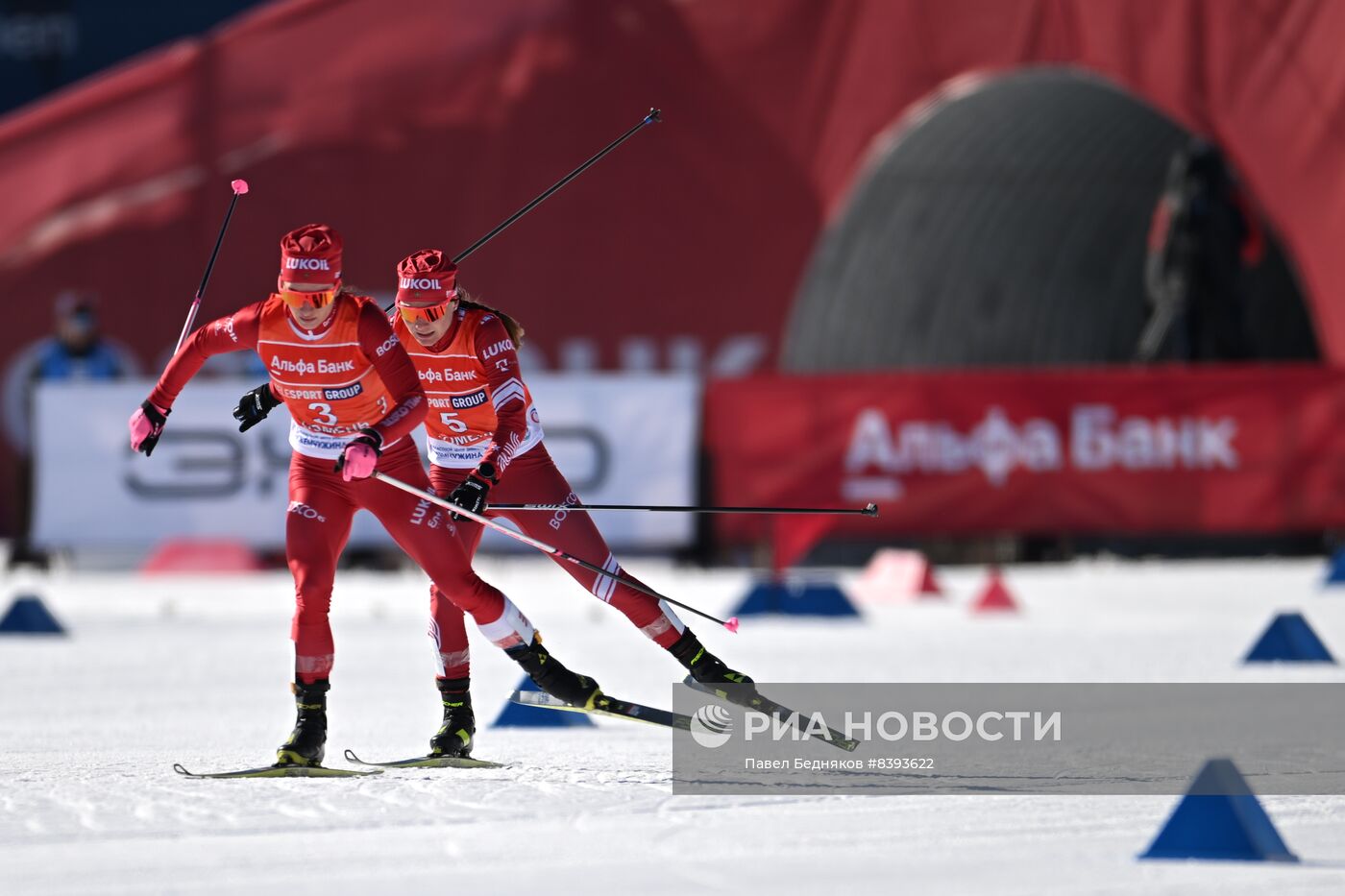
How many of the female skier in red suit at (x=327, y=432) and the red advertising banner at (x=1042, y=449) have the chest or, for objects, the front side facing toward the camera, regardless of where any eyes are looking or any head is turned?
2

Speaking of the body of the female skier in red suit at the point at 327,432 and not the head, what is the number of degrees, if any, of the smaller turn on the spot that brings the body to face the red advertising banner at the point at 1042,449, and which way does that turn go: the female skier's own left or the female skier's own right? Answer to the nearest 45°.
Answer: approximately 135° to the female skier's own left

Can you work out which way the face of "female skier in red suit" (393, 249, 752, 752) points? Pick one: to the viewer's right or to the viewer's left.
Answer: to the viewer's left

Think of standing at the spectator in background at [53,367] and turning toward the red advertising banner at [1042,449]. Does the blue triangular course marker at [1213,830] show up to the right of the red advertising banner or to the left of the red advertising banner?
right

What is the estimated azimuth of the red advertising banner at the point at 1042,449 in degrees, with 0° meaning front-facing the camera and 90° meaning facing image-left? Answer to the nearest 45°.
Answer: approximately 0°

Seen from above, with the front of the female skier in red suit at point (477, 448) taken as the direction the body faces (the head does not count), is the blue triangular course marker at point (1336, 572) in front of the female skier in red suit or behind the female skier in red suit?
behind

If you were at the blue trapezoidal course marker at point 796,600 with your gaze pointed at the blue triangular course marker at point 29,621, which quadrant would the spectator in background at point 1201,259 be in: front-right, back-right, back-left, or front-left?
back-right

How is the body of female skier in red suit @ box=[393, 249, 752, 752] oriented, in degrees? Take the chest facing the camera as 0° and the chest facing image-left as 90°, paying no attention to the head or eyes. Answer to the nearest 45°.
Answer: approximately 45°
